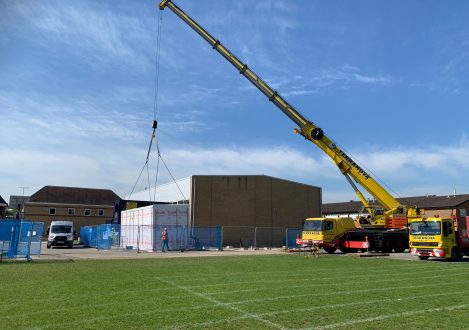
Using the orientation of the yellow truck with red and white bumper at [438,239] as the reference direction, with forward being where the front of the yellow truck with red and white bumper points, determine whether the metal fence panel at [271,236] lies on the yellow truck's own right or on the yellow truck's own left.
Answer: on the yellow truck's own right

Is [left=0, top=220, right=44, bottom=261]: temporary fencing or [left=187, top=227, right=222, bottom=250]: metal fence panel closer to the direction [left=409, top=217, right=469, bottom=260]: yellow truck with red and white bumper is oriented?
the temporary fencing

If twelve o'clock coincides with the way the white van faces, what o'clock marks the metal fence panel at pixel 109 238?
The metal fence panel is roughly at 10 o'clock from the white van.

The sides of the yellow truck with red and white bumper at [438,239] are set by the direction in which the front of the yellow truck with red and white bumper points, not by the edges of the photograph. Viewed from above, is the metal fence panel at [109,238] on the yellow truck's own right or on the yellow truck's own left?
on the yellow truck's own right

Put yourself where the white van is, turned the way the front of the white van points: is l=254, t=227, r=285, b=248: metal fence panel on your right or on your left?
on your left

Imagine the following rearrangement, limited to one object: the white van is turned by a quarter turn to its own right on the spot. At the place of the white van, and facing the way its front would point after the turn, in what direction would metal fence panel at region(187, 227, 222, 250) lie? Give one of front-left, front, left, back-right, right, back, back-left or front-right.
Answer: back-left

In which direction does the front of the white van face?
toward the camera

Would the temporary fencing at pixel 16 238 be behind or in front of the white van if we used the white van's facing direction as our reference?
in front

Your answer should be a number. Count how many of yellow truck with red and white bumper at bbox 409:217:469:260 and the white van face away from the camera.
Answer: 0
